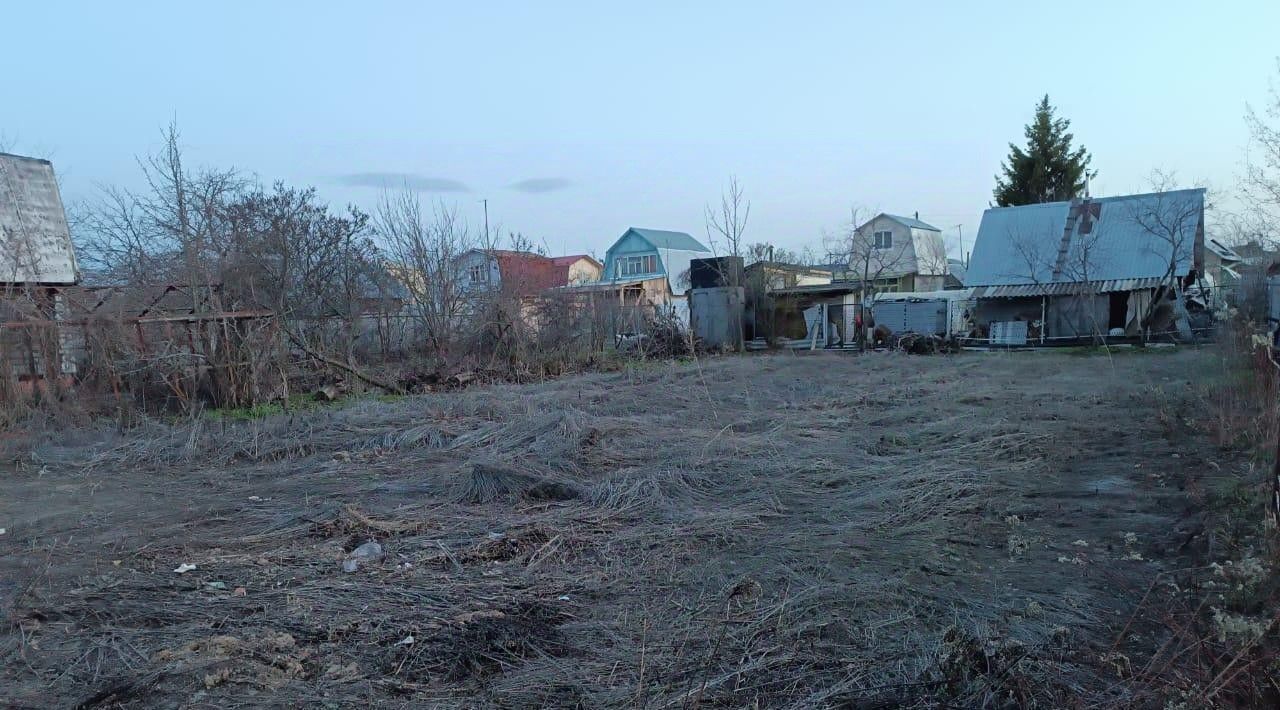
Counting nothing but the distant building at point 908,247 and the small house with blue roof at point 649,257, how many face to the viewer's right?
0

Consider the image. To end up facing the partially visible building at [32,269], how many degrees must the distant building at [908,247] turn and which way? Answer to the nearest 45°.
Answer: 0° — it already faces it

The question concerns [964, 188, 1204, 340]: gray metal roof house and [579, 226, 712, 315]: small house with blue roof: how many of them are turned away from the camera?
0

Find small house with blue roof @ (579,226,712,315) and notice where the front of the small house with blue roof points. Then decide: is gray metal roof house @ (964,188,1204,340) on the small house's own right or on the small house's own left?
on the small house's own left

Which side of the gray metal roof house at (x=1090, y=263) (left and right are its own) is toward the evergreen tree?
back

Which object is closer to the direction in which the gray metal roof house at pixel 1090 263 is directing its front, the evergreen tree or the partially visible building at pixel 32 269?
the partially visible building

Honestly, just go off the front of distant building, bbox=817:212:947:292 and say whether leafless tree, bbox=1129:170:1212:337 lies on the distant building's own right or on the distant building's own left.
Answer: on the distant building's own left

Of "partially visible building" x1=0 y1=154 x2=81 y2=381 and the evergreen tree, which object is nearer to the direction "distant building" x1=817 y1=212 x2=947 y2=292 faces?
the partially visible building

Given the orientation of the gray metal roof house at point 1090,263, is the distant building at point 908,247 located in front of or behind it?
behind
